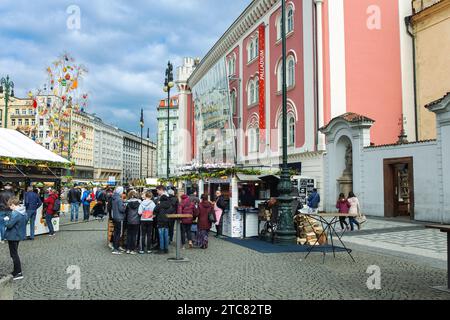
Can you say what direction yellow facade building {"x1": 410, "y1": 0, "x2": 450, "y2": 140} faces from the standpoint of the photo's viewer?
facing the viewer and to the left of the viewer

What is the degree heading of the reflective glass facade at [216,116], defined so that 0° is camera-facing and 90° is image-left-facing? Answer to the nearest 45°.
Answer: approximately 45°

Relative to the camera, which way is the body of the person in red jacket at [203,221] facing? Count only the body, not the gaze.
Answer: away from the camera

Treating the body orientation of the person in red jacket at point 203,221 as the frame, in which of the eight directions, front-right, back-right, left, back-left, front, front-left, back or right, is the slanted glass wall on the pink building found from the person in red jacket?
front

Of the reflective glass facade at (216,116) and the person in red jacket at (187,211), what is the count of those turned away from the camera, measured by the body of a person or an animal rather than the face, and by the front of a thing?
1

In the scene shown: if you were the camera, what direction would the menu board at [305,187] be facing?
facing the viewer

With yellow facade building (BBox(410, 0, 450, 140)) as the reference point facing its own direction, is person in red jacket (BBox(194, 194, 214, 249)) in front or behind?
in front

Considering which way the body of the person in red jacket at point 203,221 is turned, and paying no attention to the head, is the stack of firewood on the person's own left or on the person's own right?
on the person's own right

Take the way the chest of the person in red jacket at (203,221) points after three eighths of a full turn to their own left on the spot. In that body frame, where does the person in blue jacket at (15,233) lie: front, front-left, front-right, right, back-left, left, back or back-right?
front

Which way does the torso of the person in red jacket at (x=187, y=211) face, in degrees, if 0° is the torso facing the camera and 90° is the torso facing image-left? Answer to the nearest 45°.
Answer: approximately 180°

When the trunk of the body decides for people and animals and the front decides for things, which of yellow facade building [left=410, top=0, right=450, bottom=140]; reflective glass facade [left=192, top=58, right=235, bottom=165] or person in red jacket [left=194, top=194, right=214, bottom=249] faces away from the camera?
the person in red jacket

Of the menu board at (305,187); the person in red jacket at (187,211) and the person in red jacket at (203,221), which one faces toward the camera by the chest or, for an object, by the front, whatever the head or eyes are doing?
the menu board

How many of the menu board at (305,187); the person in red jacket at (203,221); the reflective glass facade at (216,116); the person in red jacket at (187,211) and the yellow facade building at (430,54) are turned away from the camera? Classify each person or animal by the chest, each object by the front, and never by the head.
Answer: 2

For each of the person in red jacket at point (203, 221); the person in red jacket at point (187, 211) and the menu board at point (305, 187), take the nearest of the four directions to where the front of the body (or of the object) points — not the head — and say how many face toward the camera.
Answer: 1
